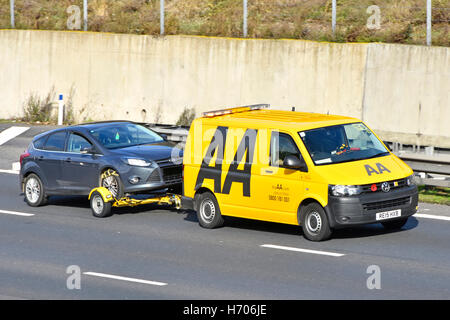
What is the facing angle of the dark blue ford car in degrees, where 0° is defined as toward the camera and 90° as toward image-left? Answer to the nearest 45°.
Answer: approximately 315°

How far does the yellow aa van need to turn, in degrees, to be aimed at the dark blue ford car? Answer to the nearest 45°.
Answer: approximately 180°

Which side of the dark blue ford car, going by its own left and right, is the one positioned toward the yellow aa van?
front

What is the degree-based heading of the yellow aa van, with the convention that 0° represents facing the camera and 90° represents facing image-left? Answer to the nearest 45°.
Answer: approximately 315°

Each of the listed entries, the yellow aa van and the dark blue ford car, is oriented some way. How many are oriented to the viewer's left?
0
